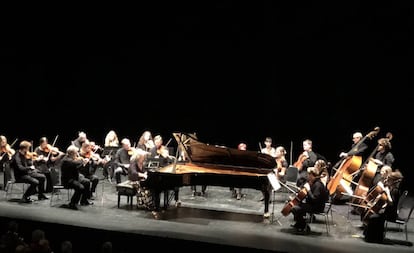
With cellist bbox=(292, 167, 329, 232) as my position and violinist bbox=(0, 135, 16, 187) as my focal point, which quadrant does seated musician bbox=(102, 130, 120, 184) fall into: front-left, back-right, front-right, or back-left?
front-right

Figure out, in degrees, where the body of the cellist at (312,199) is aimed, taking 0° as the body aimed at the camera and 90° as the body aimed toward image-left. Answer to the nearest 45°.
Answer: approximately 90°

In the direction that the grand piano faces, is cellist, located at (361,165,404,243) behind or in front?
behind

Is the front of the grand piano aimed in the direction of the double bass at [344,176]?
no

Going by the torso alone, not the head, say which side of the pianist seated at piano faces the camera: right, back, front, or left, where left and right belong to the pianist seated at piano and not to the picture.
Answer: right

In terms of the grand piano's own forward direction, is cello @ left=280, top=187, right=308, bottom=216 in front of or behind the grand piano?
behind

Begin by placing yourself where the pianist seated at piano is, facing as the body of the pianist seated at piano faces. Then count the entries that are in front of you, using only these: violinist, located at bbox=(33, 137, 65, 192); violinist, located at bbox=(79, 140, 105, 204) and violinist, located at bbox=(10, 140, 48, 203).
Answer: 0

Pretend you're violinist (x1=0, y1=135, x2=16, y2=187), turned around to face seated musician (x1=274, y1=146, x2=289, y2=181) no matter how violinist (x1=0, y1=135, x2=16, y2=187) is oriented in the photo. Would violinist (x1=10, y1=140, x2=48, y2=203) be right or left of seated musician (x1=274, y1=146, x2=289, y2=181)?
right

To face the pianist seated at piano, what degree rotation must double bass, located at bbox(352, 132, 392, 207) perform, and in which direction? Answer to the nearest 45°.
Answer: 0° — it already faces them

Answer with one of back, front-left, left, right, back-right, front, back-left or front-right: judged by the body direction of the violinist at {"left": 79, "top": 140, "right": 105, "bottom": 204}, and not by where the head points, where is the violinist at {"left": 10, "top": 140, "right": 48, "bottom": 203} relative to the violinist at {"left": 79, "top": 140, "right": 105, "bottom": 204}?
back-right

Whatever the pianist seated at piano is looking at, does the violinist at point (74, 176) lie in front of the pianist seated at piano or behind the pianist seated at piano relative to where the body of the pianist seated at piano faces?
behind

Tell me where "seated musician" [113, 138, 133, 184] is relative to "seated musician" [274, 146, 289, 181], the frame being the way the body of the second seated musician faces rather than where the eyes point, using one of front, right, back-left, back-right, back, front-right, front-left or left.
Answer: front-right

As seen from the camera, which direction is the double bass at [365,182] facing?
to the viewer's left

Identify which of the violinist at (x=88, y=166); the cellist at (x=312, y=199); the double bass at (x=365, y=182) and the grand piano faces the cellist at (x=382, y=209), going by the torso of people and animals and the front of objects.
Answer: the violinist

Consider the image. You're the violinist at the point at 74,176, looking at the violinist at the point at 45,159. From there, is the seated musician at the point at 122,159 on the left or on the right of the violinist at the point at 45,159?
right

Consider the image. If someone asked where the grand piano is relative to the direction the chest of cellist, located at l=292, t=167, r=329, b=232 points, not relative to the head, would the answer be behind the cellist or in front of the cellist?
in front

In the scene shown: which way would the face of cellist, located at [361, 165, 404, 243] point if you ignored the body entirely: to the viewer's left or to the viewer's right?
to the viewer's left

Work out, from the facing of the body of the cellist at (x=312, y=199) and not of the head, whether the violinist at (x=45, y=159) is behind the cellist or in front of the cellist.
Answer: in front

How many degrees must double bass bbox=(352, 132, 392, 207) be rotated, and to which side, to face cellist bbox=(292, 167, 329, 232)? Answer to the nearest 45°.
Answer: approximately 45° to its left

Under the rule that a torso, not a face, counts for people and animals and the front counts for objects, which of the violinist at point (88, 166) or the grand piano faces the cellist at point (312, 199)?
the violinist

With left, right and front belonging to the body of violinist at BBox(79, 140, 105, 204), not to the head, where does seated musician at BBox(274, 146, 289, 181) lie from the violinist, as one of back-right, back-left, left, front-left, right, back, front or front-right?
front-left

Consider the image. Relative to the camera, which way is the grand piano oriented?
to the viewer's left

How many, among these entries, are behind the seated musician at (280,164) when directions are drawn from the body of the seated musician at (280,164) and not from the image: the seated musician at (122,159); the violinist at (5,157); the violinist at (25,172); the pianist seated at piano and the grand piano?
0
